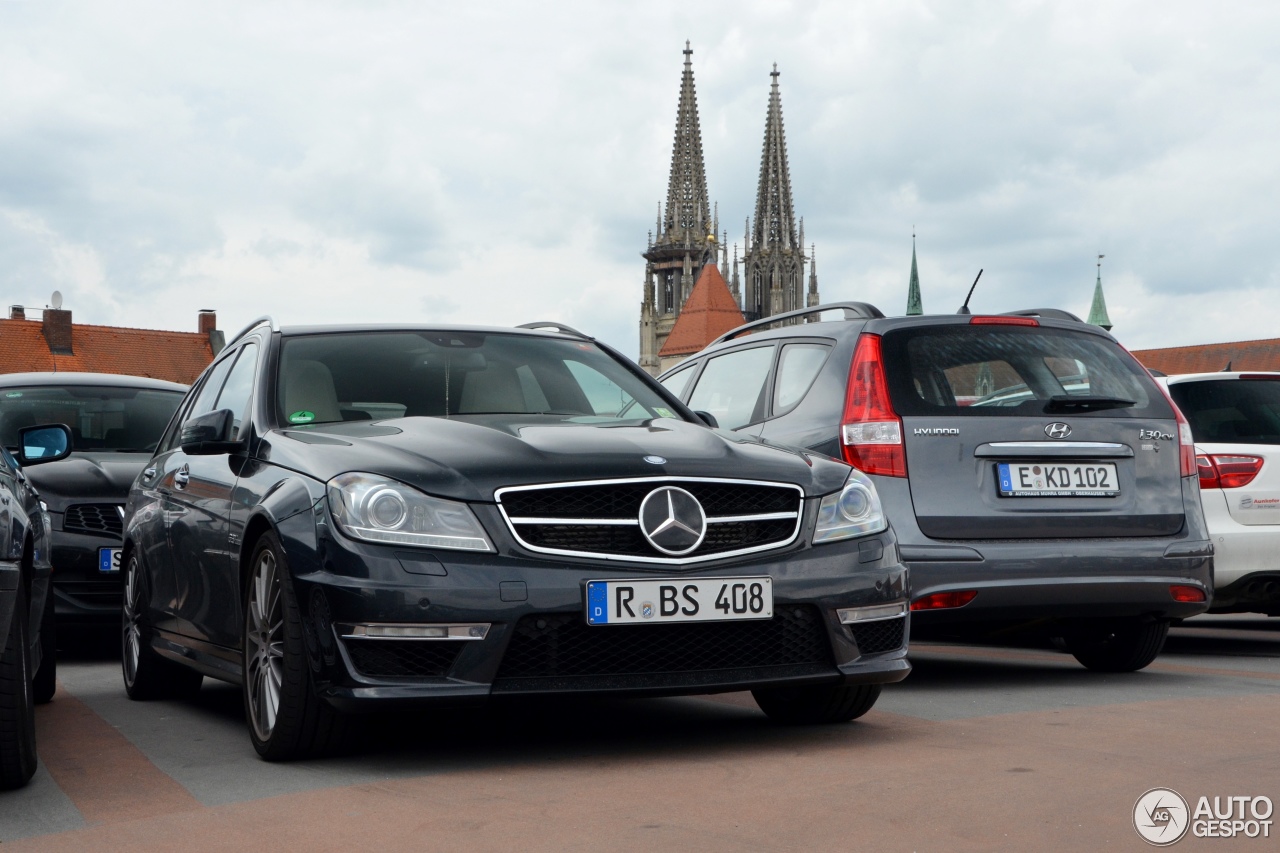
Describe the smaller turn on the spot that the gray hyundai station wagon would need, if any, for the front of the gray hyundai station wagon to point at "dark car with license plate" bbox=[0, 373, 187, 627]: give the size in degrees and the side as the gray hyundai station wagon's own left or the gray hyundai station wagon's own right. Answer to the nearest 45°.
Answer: approximately 45° to the gray hyundai station wagon's own left

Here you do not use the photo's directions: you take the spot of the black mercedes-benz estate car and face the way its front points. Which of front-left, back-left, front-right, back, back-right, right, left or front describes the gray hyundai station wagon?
left

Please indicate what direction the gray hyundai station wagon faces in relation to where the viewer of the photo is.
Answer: facing away from the viewer and to the left of the viewer

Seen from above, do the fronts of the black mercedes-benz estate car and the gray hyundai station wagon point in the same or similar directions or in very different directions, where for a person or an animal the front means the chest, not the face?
very different directions

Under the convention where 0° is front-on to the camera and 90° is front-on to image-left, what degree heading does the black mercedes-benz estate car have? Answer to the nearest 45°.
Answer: approximately 315°

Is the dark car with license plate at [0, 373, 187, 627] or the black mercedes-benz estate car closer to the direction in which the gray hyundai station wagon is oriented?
the dark car with license plate

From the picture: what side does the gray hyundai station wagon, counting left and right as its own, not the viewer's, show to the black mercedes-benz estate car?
left

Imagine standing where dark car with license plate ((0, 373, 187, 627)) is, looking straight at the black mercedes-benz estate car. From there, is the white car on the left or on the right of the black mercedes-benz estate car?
left
